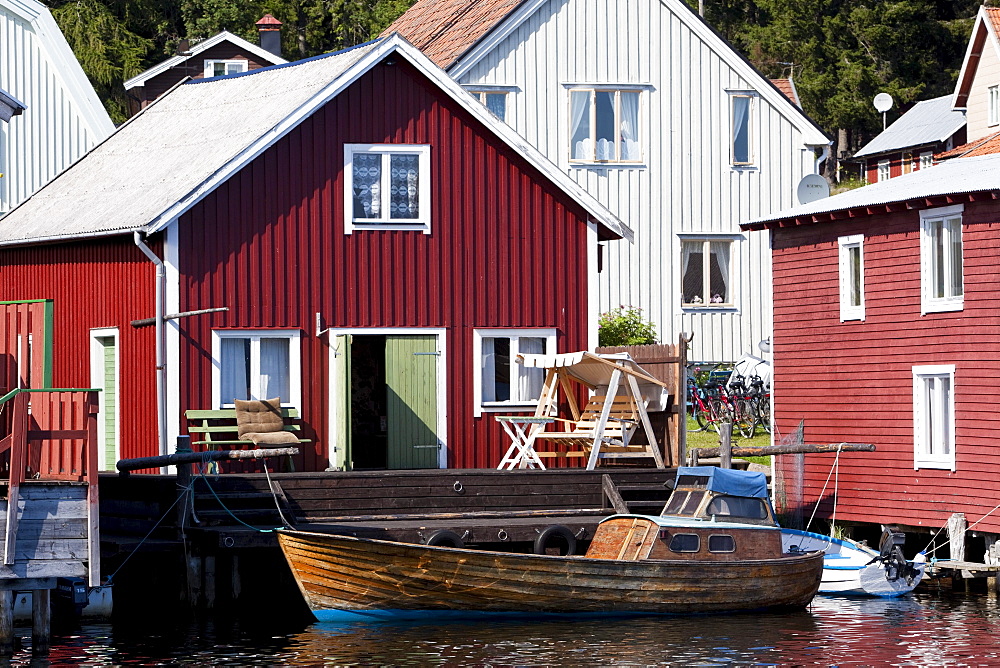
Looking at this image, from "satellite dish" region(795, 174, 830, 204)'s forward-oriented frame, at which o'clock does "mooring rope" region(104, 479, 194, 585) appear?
The mooring rope is roughly at 1 o'clock from the satellite dish.

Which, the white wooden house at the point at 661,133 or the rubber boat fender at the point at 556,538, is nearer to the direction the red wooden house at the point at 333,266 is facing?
the rubber boat fender

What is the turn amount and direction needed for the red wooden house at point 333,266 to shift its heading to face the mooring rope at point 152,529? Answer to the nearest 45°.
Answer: approximately 45° to its right

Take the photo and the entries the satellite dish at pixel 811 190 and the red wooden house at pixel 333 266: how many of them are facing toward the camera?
2

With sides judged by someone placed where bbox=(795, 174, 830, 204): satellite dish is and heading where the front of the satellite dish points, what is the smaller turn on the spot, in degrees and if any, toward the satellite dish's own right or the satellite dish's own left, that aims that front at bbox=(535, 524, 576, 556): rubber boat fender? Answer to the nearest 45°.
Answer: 0° — it already faces it

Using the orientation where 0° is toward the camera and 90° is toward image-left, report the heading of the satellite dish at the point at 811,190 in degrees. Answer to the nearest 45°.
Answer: approximately 0°

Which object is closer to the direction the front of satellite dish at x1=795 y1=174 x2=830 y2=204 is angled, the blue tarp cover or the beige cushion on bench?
the blue tarp cover

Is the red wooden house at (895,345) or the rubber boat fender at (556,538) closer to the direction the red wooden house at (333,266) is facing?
the rubber boat fender
